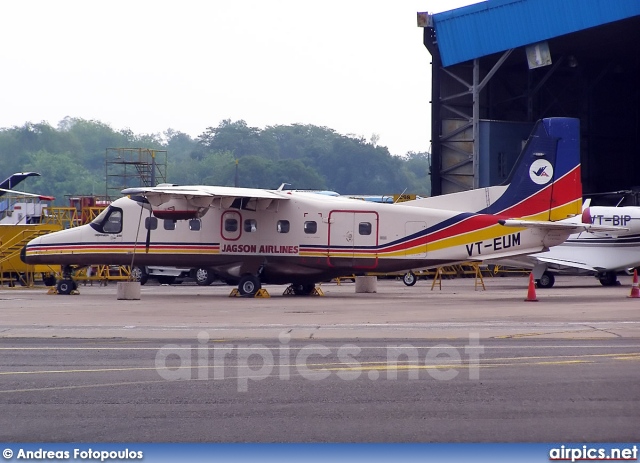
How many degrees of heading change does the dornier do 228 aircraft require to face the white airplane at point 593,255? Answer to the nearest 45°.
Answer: approximately 135° to its right

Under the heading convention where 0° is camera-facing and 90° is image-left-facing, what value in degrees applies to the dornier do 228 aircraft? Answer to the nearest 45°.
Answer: approximately 90°

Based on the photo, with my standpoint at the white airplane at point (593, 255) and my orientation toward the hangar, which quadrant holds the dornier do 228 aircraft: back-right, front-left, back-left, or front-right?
back-left

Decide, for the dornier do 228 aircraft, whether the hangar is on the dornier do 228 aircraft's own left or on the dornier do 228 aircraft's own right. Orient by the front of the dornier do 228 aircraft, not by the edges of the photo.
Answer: on the dornier do 228 aircraft's own right
